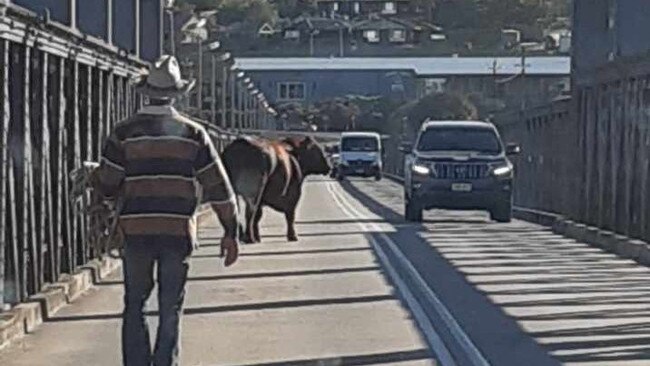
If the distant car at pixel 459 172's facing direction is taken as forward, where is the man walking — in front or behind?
in front

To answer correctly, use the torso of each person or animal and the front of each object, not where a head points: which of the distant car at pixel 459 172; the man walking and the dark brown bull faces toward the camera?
the distant car

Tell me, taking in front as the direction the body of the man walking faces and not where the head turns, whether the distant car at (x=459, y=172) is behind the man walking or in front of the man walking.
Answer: in front

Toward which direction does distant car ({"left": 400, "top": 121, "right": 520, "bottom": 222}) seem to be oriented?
toward the camera

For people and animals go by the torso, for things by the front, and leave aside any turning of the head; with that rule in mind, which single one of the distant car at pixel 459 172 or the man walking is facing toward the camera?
the distant car

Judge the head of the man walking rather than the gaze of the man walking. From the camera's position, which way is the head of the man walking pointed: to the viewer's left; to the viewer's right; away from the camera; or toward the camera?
away from the camera

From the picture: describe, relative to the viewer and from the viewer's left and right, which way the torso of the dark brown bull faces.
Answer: facing away from the viewer and to the right of the viewer

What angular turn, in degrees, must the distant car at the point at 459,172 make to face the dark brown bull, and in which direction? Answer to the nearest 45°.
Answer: approximately 45° to its right

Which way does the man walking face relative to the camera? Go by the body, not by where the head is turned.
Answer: away from the camera

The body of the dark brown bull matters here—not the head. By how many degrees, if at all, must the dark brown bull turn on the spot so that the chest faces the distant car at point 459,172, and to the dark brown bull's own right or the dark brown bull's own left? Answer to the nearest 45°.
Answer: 0° — it already faces it

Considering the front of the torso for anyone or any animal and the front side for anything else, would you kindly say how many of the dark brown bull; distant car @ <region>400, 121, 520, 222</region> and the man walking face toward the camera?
1

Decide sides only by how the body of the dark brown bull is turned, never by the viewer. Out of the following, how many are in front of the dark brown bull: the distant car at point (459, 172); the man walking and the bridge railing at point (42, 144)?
1

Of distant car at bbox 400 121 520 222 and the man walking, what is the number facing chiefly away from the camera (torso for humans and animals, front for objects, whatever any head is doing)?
1

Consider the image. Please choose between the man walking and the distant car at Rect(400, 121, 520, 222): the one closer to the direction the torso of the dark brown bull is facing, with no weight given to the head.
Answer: the distant car

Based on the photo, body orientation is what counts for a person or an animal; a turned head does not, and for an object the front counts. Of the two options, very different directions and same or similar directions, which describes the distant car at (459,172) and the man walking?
very different directions

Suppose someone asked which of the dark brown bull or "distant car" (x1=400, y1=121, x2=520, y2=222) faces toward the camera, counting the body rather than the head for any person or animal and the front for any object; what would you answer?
the distant car

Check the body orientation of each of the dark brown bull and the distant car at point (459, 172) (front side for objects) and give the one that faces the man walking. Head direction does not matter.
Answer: the distant car
